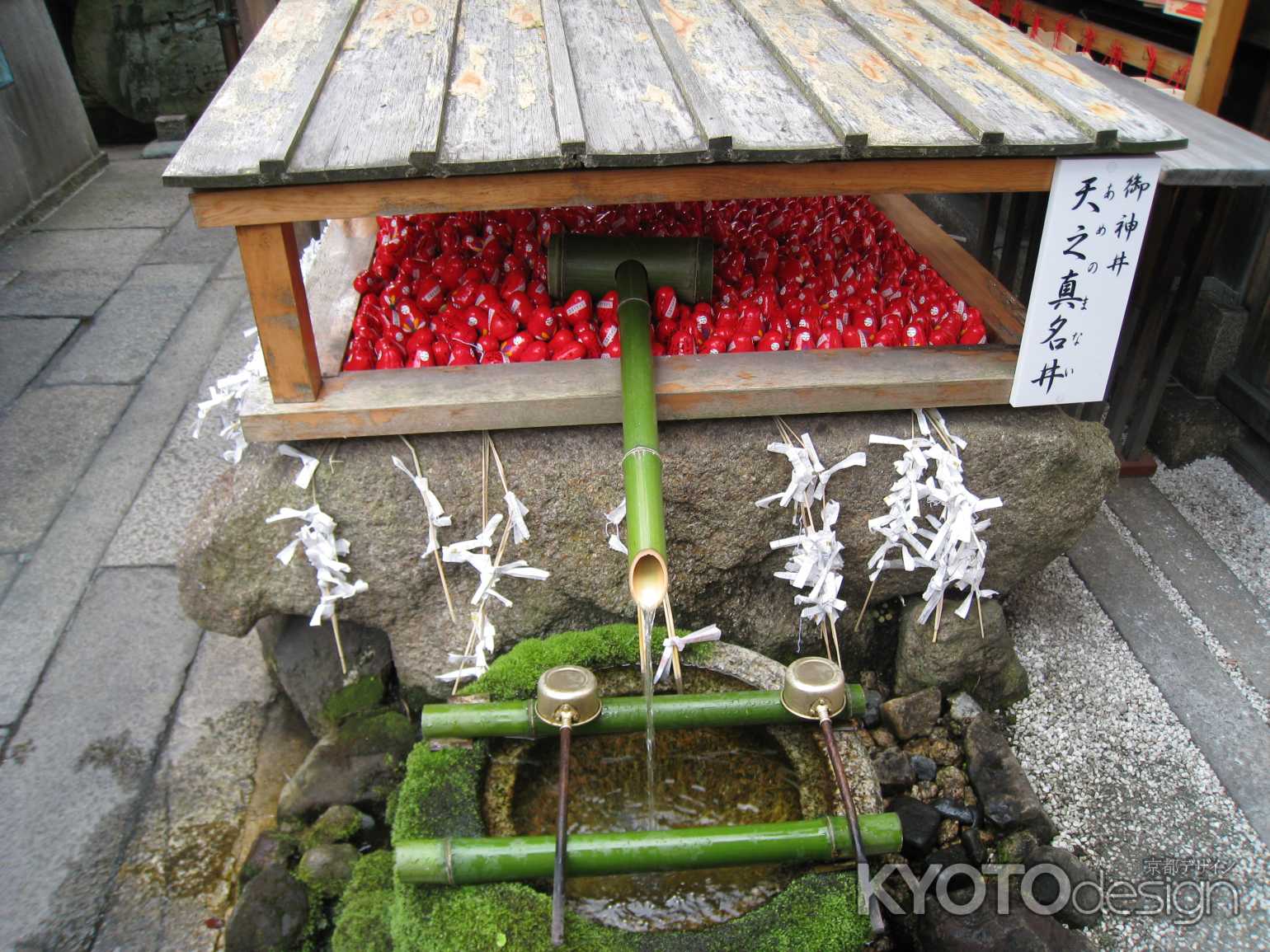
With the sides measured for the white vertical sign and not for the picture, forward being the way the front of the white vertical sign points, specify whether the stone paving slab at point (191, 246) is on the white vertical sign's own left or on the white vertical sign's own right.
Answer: on the white vertical sign's own right

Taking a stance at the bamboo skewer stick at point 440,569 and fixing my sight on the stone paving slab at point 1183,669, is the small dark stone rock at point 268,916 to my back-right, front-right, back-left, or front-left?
back-right

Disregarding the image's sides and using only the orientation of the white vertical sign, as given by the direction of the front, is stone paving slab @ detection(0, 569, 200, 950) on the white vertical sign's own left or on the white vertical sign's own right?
on the white vertical sign's own right

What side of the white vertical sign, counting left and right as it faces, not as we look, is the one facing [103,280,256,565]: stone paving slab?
right

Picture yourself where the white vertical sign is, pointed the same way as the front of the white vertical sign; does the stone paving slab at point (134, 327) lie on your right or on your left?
on your right

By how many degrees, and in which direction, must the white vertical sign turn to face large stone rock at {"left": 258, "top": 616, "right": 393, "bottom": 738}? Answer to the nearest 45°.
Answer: approximately 45° to its right

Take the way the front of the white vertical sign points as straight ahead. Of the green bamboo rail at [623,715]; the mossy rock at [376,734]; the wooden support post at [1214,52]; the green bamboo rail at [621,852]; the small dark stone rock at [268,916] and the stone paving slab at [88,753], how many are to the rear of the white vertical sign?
1

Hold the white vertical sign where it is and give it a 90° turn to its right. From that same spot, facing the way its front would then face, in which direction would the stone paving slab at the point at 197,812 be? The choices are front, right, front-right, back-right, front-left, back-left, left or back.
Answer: front-left

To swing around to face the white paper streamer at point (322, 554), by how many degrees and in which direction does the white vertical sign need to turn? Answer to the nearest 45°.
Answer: approximately 45° to its right

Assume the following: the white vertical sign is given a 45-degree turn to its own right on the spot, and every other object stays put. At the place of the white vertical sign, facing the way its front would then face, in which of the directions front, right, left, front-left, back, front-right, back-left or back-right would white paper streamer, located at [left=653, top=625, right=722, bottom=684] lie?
front

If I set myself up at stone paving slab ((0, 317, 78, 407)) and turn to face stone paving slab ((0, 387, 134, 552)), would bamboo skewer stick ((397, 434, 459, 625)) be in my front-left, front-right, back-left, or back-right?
front-left

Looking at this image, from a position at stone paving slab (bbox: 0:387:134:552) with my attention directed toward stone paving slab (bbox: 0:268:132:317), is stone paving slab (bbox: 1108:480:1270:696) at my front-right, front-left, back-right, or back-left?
back-right

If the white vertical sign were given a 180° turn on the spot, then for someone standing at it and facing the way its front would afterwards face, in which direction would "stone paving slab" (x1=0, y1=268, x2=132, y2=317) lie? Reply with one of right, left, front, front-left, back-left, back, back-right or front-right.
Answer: left

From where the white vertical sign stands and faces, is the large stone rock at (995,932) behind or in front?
in front

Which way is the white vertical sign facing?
toward the camera

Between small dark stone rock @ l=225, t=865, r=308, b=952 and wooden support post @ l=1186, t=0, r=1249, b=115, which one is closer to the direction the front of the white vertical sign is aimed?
the small dark stone rock

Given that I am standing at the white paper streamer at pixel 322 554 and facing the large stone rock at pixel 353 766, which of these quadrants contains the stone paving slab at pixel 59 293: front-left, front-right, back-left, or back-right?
back-right
